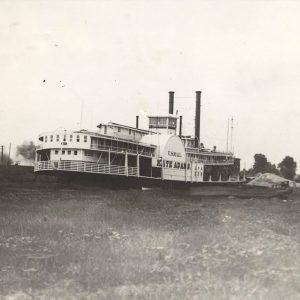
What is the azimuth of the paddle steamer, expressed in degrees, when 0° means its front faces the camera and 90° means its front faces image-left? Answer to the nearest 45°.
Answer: approximately 225°
